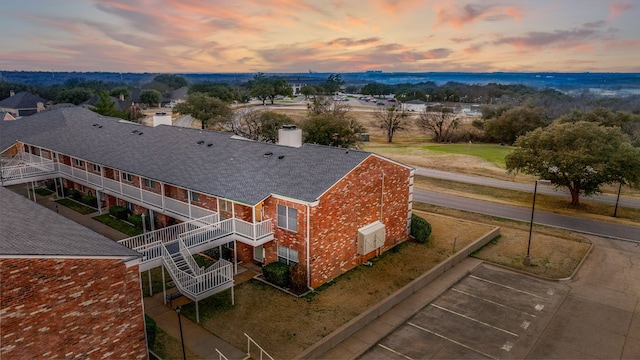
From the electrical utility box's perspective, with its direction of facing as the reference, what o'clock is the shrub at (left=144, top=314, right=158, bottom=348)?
The shrub is roughly at 3 o'clock from the electrical utility box.

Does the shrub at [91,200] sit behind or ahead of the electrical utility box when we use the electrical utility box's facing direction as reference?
behind

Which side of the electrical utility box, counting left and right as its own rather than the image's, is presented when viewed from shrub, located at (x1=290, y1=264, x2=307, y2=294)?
right

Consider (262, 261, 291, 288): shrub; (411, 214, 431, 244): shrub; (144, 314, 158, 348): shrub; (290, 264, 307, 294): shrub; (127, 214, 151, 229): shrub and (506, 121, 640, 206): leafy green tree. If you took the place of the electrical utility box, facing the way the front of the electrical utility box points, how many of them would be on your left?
2

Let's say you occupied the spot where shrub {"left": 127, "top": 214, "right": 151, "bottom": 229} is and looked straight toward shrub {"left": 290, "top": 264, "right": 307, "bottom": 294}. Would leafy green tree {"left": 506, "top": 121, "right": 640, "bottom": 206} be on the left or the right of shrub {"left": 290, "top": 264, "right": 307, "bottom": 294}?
left

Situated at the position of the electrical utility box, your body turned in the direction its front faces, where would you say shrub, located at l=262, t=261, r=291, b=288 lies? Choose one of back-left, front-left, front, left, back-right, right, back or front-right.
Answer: right

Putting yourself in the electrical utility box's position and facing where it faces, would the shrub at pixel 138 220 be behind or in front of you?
behind

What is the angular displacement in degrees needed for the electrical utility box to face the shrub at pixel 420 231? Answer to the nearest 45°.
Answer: approximately 90° to its left

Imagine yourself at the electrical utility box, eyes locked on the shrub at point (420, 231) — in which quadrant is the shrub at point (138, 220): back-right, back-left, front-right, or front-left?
back-left

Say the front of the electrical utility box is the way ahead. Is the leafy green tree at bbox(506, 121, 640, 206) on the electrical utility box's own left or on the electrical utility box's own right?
on the electrical utility box's own left

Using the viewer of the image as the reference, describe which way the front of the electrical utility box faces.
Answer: facing the viewer and to the right of the viewer

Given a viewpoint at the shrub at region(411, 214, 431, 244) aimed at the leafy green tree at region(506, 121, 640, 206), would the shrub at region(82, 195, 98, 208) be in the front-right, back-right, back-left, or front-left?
back-left

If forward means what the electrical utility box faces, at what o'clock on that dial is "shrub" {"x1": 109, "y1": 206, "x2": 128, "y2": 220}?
The shrub is roughly at 5 o'clock from the electrical utility box.

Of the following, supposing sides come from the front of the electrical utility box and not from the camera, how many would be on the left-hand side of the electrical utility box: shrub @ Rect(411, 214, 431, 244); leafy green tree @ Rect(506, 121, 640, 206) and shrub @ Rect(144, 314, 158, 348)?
2

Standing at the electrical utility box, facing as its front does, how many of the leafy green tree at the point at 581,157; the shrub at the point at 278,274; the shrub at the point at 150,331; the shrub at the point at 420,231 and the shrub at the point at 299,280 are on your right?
3
